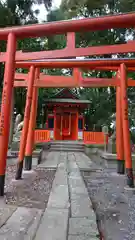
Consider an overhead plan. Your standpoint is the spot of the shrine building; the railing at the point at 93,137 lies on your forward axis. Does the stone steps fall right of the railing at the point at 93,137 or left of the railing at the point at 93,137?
right

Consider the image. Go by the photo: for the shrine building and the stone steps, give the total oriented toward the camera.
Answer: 2

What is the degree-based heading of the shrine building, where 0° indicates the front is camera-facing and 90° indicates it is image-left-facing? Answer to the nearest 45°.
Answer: approximately 0°

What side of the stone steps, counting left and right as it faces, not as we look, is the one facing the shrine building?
back

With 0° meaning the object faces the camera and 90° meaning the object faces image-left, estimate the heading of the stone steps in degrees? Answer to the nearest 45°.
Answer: approximately 0°

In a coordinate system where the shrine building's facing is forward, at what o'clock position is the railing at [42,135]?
The railing is roughly at 3 o'clock from the shrine building.

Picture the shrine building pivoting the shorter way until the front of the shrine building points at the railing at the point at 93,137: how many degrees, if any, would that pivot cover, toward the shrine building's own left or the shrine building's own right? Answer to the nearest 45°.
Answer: approximately 45° to the shrine building's own left

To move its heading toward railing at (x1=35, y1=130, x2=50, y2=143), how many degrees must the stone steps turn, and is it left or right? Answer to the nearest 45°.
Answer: approximately 90° to its right

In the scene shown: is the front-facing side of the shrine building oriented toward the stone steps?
yes
